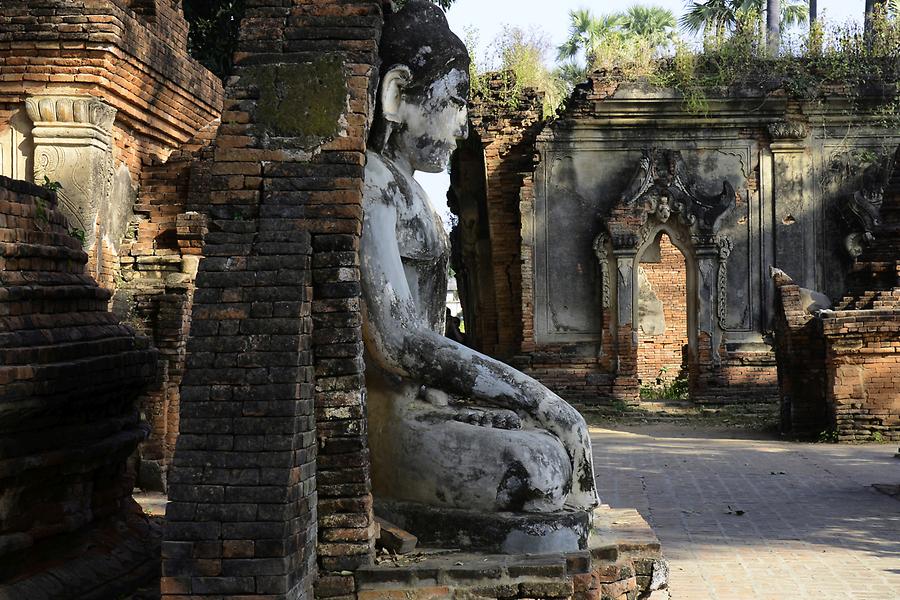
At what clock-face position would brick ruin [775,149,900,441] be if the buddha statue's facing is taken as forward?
The brick ruin is roughly at 10 o'clock from the buddha statue.

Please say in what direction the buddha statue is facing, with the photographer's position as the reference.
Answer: facing to the right of the viewer

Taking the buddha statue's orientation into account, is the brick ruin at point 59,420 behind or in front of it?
behind

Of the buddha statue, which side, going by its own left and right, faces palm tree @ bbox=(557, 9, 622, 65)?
left

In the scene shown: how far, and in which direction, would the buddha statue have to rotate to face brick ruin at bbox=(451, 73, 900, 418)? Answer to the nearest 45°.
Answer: approximately 90° to its left

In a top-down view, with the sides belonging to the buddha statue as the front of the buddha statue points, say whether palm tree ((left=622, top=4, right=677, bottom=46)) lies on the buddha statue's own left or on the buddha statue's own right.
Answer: on the buddha statue's own left
